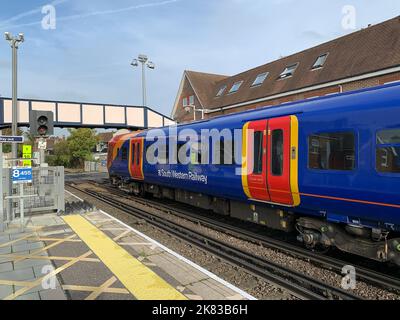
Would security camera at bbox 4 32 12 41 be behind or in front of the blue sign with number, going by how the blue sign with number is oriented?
behind

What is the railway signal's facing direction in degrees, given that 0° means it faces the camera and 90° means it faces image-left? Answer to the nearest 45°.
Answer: approximately 0°

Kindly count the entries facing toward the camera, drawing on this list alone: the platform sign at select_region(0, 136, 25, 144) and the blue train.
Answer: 1

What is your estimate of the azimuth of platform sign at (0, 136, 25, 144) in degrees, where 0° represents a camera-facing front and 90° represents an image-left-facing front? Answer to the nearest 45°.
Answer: approximately 0°

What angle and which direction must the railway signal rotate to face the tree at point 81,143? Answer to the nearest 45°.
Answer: approximately 180°

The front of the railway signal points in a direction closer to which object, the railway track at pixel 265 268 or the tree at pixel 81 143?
the railway track

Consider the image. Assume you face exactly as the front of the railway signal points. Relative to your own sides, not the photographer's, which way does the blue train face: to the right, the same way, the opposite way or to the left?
the opposite way

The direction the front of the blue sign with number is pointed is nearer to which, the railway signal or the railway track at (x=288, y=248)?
the railway track

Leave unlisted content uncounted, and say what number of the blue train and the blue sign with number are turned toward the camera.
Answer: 1

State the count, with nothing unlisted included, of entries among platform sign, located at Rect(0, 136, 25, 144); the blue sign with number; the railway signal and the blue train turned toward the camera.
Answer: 3
